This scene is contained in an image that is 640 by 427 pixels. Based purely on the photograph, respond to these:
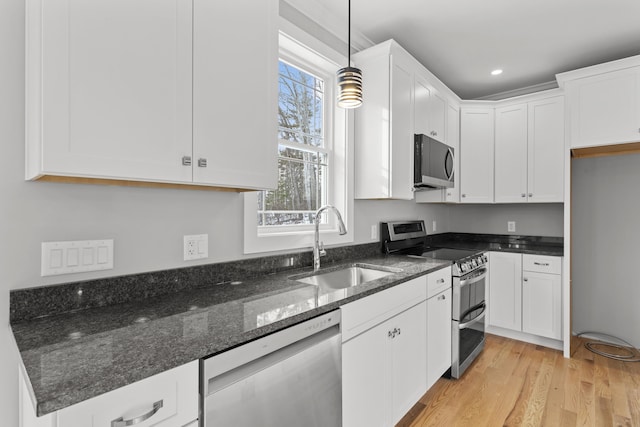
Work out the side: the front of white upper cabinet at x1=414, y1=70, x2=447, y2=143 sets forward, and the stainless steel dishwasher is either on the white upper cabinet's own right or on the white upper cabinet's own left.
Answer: on the white upper cabinet's own right

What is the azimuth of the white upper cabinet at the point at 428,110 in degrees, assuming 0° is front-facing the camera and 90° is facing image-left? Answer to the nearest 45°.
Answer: approximately 315°

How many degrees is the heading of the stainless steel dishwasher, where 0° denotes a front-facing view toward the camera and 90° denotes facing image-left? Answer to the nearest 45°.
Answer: approximately 315°

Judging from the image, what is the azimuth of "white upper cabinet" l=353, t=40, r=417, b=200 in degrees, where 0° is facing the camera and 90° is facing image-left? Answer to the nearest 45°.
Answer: approximately 315°

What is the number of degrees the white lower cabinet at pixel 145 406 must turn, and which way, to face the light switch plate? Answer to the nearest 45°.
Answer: approximately 135° to its left

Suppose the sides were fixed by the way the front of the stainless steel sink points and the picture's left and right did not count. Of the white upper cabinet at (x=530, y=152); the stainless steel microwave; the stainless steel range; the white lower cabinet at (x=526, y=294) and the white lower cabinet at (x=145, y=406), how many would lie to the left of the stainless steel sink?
4

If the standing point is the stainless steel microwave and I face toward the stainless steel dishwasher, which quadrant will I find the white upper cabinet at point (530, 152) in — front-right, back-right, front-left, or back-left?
back-left
